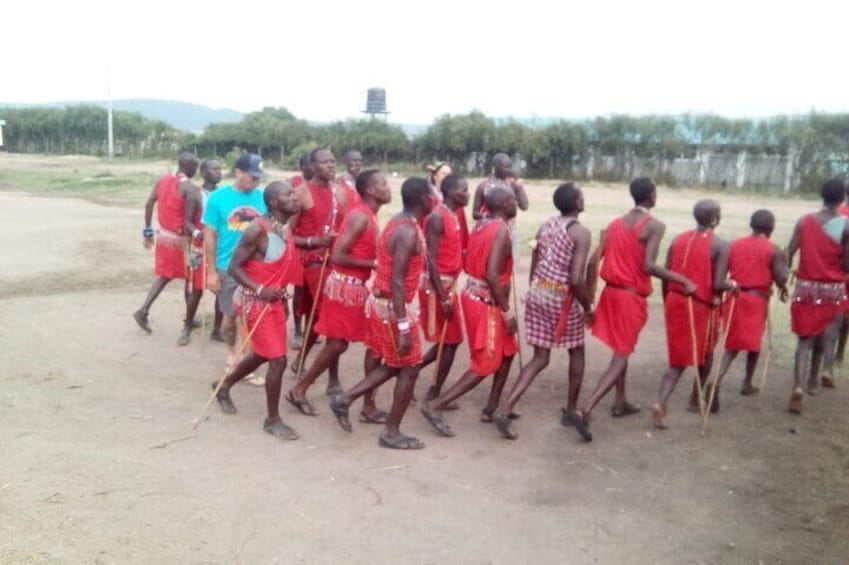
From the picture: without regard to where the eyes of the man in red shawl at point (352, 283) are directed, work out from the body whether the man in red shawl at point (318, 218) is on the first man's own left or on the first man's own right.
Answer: on the first man's own left

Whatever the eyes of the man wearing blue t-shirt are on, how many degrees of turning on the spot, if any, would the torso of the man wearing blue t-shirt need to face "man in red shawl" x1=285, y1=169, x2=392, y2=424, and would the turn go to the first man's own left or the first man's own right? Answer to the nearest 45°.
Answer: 0° — they already face them

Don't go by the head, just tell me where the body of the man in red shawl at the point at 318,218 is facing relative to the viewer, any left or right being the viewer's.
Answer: facing the viewer and to the right of the viewer

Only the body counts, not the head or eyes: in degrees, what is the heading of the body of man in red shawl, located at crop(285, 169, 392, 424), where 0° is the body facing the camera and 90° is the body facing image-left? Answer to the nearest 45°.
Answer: approximately 270°

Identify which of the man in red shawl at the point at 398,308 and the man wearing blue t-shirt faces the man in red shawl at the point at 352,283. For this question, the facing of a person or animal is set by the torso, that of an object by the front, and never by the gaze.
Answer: the man wearing blue t-shirt

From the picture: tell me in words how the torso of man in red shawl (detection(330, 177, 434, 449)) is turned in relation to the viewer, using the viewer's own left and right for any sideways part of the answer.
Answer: facing to the right of the viewer

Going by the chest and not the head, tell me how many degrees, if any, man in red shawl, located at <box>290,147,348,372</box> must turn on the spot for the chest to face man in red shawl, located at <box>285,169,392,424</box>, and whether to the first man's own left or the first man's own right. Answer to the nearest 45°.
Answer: approximately 45° to the first man's own right

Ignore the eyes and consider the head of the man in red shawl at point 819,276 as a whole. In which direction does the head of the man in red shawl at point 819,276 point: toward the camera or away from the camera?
away from the camera

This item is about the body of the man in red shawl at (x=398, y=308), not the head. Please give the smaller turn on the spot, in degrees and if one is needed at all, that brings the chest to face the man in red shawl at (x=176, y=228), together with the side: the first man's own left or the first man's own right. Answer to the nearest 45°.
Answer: approximately 135° to the first man's own left

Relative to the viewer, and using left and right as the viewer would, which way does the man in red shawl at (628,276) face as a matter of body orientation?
facing away from the viewer and to the right of the viewer

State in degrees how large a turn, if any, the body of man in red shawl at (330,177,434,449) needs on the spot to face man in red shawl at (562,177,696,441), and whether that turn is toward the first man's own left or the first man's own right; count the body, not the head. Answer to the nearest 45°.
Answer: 0° — they already face them

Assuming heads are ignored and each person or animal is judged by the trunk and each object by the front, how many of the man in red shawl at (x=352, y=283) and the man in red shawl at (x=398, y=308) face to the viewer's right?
2

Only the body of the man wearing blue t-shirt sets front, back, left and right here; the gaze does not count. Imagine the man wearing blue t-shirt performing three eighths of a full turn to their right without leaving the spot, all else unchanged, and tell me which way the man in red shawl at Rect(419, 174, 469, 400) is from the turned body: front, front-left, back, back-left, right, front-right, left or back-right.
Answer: back-left
